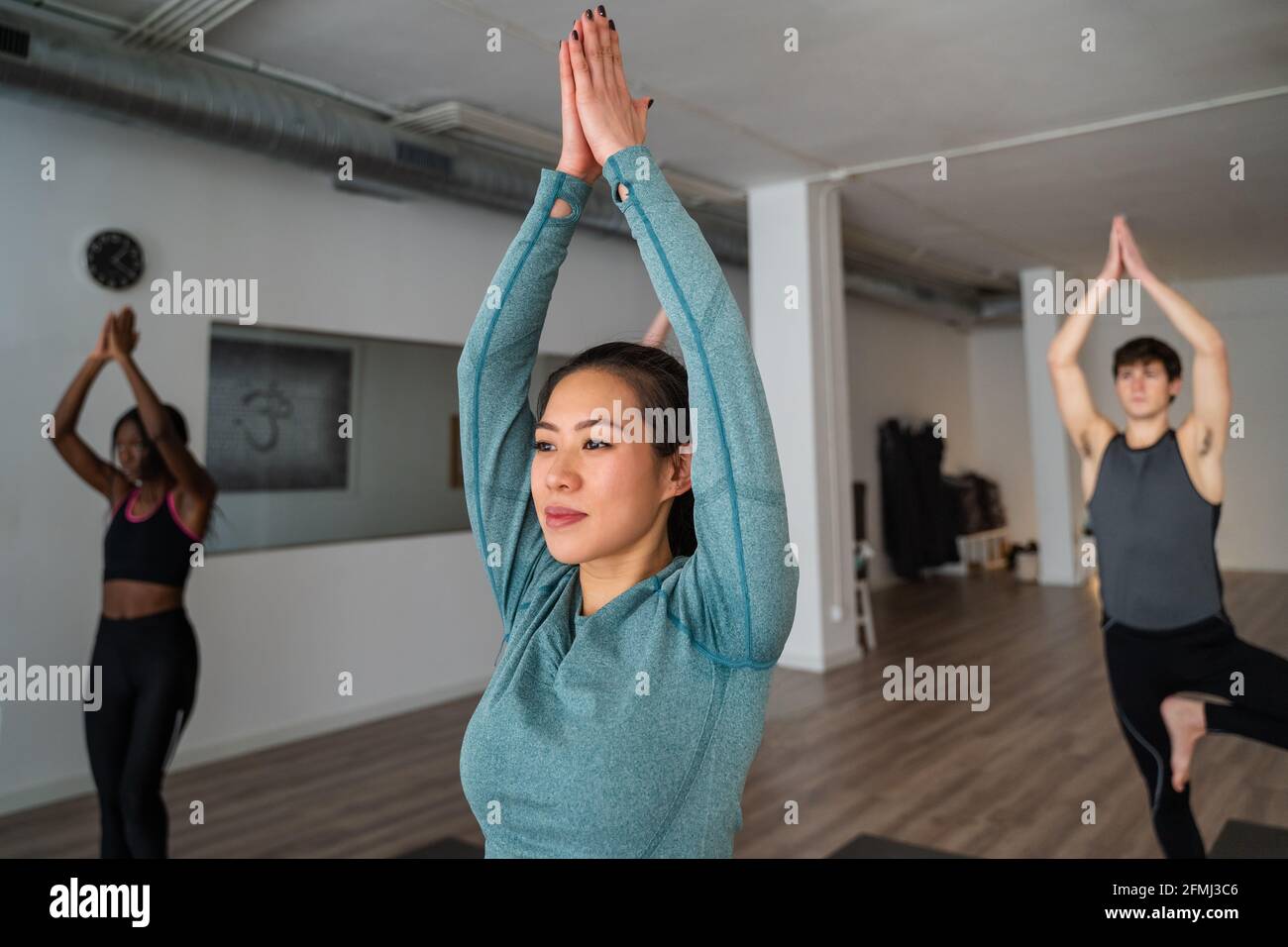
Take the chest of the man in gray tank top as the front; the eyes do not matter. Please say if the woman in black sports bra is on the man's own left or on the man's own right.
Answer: on the man's own right

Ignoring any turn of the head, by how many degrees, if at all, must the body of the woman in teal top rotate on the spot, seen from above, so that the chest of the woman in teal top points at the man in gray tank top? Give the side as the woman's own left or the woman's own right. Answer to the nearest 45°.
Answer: approximately 180°

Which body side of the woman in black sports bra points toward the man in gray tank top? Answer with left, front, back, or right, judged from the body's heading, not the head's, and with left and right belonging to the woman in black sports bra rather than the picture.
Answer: left

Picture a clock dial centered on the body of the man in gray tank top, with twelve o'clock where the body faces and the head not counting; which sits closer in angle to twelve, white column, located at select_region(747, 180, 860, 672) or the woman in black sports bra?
the woman in black sports bra

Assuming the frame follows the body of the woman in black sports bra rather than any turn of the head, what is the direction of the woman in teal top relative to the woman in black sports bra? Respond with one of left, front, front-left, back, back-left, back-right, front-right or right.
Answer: front-left

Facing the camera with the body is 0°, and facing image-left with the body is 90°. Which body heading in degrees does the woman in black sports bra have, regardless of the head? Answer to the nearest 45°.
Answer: approximately 45°

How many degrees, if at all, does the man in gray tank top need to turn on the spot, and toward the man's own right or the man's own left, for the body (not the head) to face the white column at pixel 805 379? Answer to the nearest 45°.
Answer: approximately 135° to the man's own right
